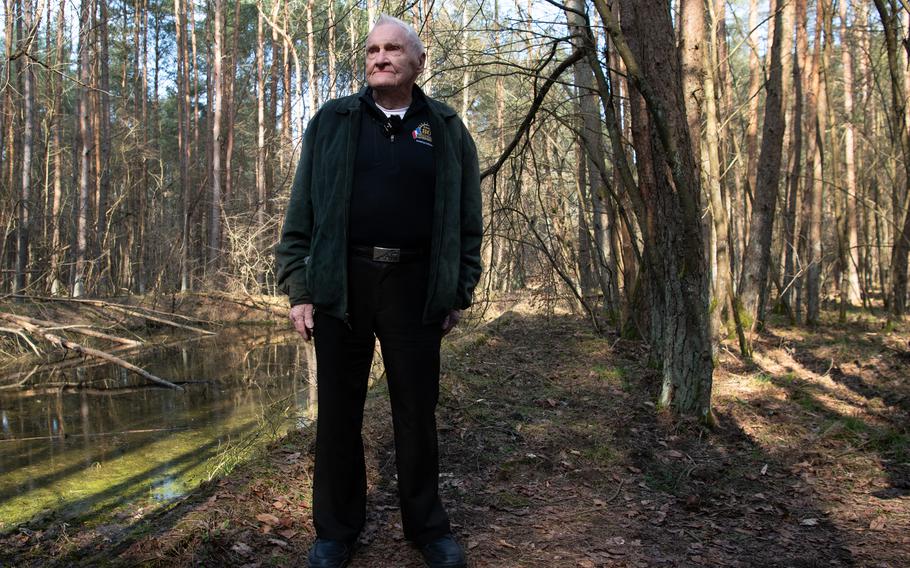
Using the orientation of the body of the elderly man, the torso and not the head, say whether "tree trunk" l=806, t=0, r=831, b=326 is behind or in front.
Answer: behind

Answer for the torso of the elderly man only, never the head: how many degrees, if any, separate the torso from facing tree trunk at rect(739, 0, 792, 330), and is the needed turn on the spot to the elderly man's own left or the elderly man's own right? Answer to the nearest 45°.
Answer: approximately 135° to the elderly man's own left

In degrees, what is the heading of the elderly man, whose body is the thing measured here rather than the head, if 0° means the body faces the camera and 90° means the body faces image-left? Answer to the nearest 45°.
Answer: approximately 0°

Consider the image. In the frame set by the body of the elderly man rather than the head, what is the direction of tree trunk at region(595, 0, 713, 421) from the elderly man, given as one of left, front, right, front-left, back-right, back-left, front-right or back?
back-left

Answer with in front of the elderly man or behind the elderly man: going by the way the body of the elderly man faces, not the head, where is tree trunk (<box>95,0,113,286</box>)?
behind

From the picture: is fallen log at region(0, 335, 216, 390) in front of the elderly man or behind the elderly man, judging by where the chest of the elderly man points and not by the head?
behind

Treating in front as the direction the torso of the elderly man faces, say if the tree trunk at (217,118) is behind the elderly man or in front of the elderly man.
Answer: behind
